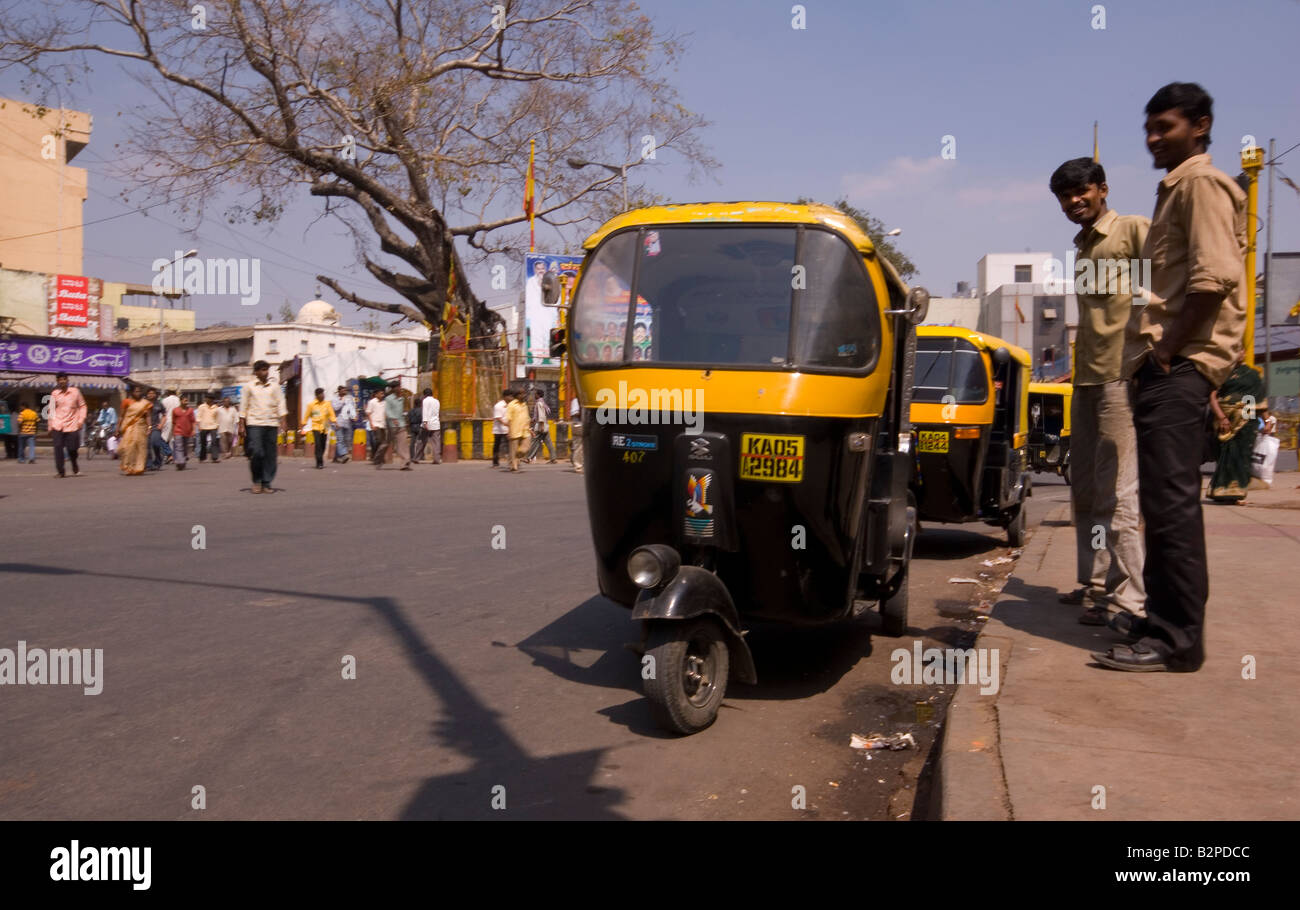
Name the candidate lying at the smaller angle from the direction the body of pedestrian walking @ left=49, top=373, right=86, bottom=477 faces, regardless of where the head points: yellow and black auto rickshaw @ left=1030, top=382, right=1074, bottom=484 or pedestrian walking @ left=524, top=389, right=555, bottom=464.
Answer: the yellow and black auto rickshaw

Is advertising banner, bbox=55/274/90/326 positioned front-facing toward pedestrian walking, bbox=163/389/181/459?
yes

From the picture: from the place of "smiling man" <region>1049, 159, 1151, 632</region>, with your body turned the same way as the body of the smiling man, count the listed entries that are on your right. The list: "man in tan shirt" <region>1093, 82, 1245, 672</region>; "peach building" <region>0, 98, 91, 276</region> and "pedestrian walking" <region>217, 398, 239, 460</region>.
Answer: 2

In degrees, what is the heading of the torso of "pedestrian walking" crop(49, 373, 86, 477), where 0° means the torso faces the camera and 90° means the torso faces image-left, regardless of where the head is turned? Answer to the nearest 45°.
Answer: approximately 0°

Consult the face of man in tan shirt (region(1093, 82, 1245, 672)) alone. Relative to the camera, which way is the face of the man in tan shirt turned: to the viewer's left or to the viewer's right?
to the viewer's left

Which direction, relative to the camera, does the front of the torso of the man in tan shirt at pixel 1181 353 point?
to the viewer's left

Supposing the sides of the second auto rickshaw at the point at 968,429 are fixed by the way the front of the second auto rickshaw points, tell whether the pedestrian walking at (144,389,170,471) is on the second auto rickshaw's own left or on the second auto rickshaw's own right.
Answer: on the second auto rickshaw's own right
